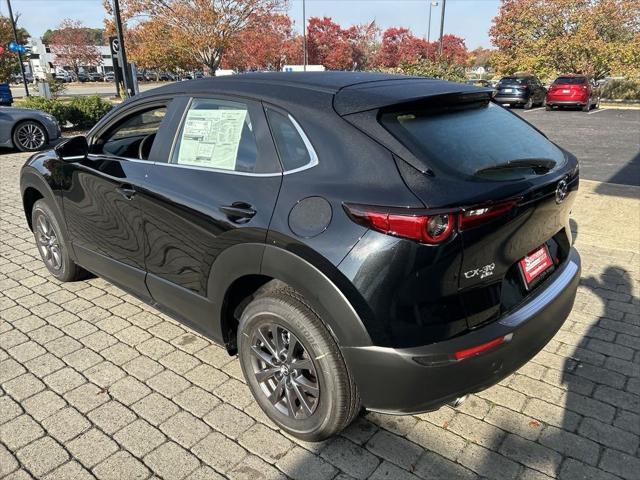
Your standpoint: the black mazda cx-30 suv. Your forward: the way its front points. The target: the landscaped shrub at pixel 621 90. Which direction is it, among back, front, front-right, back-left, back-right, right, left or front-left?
right

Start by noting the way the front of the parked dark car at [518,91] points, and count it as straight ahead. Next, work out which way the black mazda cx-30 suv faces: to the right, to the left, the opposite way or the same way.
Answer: to the left

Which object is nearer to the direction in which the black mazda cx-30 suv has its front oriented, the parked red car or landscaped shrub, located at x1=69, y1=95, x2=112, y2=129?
the landscaped shrub

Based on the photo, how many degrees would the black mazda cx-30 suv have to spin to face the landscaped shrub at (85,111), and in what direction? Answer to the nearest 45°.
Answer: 0° — it already faces it

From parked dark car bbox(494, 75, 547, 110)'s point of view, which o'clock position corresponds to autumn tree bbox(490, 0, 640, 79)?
The autumn tree is roughly at 11 o'clock from the parked dark car.

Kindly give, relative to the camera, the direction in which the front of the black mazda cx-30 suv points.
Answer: facing away from the viewer and to the left of the viewer

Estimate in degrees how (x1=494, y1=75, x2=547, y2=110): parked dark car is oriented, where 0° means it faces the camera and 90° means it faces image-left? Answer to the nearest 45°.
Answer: approximately 225°
